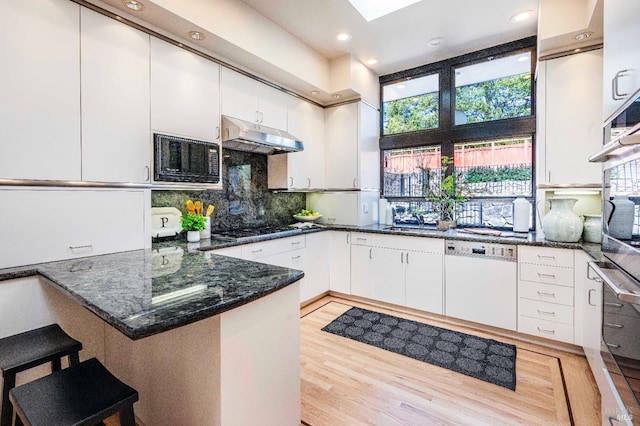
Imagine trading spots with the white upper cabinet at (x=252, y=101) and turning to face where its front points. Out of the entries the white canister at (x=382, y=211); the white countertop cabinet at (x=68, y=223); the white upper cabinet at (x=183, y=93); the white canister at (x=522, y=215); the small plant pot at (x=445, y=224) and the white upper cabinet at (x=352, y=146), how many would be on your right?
2

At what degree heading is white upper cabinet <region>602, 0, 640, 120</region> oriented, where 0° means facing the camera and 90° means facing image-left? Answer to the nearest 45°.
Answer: approximately 90°

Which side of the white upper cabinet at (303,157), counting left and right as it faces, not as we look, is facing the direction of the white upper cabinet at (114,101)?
right

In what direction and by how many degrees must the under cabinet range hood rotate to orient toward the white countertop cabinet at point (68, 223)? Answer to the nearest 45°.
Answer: approximately 90° to its right

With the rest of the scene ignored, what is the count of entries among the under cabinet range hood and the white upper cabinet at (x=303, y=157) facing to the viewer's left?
0

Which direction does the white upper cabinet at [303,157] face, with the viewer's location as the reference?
facing the viewer and to the right of the viewer

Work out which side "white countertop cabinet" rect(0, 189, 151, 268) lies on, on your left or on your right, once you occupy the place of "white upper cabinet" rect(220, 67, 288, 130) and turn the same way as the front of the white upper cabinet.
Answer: on your right

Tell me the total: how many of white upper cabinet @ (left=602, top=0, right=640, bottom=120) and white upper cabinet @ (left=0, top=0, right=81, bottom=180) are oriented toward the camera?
1

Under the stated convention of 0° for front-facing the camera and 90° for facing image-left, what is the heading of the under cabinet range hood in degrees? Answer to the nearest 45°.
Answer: approximately 315°

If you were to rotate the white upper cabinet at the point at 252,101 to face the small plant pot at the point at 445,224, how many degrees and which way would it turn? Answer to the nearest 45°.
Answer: approximately 45° to its left

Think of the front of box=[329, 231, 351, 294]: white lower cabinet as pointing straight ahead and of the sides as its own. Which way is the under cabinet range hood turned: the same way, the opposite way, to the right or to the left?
to the left

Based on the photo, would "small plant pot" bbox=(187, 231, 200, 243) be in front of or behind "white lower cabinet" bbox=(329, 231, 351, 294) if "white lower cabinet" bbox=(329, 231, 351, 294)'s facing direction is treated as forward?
in front

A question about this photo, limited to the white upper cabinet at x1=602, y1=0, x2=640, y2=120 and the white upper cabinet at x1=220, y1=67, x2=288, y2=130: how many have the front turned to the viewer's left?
1
